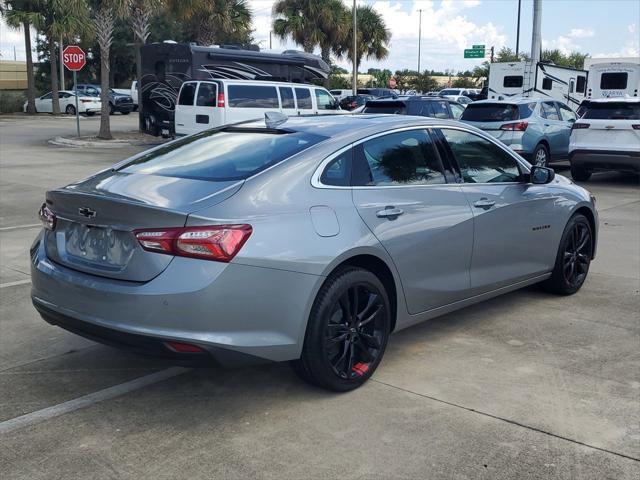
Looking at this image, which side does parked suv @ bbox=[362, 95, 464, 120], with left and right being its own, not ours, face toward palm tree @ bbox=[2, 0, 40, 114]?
left

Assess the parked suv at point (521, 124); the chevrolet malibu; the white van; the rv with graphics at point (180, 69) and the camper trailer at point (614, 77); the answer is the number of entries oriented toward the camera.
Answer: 0

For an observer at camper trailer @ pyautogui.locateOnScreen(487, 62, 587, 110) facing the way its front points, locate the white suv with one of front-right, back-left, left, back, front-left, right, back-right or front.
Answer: back-right

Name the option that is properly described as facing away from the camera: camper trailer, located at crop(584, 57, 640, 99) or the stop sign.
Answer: the camper trailer

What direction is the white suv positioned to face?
away from the camera

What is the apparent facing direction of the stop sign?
toward the camera

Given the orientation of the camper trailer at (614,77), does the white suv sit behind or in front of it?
behind

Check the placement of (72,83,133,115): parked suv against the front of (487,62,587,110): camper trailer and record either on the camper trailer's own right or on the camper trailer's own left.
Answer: on the camper trailer's own left

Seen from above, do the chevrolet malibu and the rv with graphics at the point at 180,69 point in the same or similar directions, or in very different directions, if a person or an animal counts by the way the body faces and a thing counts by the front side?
same or similar directions

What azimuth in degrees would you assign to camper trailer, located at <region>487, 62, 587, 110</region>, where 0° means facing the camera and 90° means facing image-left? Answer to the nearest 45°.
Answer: approximately 225°

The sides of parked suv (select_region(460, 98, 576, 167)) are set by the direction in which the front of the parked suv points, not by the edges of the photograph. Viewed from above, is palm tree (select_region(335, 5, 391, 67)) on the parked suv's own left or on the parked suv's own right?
on the parked suv's own left

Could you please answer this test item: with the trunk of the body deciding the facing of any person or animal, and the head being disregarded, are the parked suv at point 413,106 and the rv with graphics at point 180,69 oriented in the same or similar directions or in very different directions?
same or similar directions

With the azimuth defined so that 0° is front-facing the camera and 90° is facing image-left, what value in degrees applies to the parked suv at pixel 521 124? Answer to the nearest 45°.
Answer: approximately 225°

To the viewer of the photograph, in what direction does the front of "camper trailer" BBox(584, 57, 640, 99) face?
facing away from the viewer

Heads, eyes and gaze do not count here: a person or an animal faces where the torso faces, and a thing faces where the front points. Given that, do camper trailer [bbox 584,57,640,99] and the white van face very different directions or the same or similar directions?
same or similar directions

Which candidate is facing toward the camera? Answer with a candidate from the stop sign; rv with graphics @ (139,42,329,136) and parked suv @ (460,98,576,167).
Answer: the stop sign

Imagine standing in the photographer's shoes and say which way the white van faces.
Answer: facing away from the viewer and to the right of the viewer

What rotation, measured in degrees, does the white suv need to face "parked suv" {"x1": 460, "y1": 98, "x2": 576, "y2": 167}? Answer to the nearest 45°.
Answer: approximately 90° to its left

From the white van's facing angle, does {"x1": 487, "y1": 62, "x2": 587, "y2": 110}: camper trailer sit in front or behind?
in front
